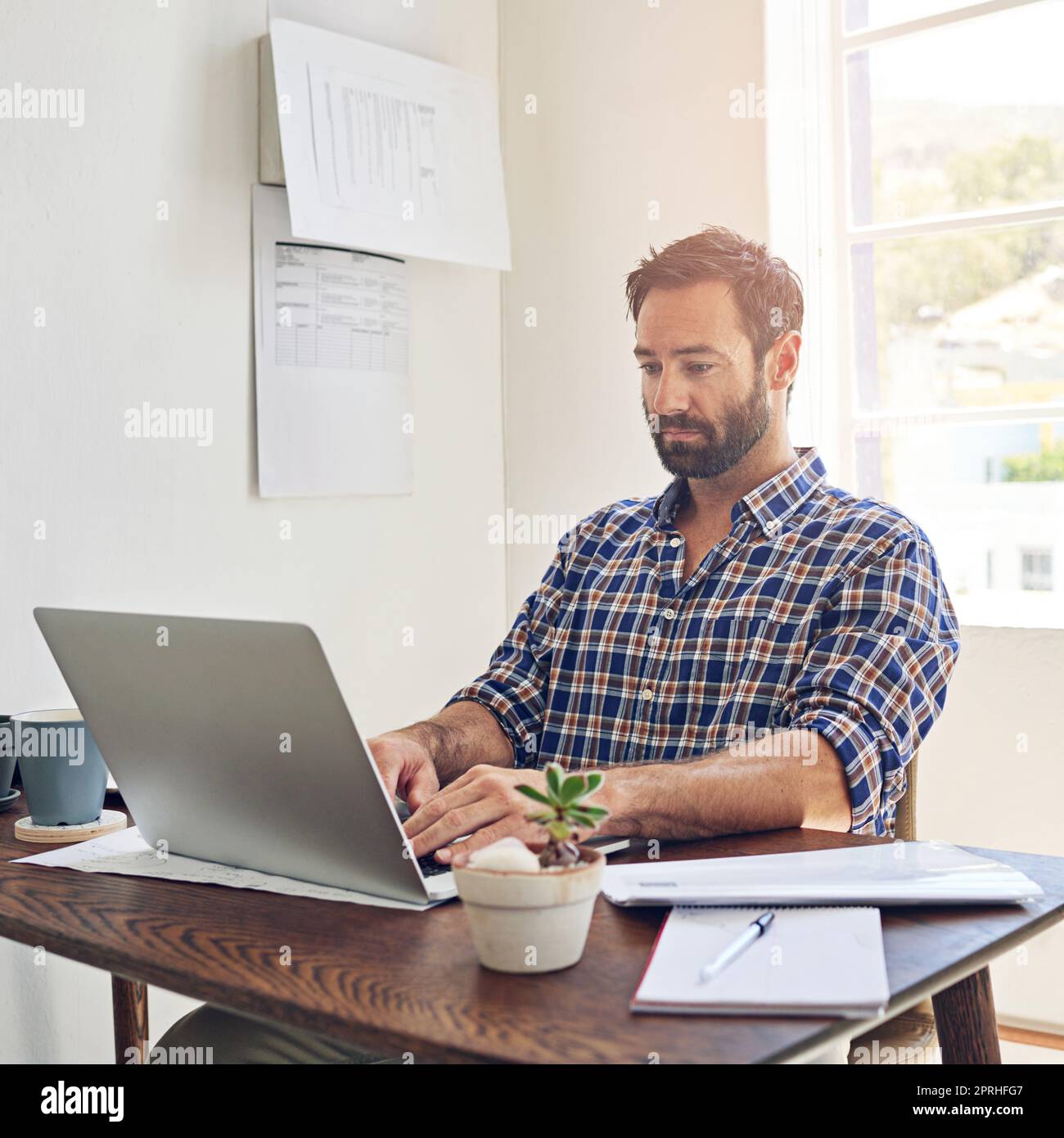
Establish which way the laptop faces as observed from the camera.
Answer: facing away from the viewer and to the right of the viewer

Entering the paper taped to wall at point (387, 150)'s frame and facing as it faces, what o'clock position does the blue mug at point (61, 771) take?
The blue mug is roughly at 2 o'clock from the paper taped to wall.

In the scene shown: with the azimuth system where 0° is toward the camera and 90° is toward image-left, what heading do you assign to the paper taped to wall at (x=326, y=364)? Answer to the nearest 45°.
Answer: approximately 315°

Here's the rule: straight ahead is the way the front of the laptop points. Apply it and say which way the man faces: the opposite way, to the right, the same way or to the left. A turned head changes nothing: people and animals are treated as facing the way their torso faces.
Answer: the opposite way
